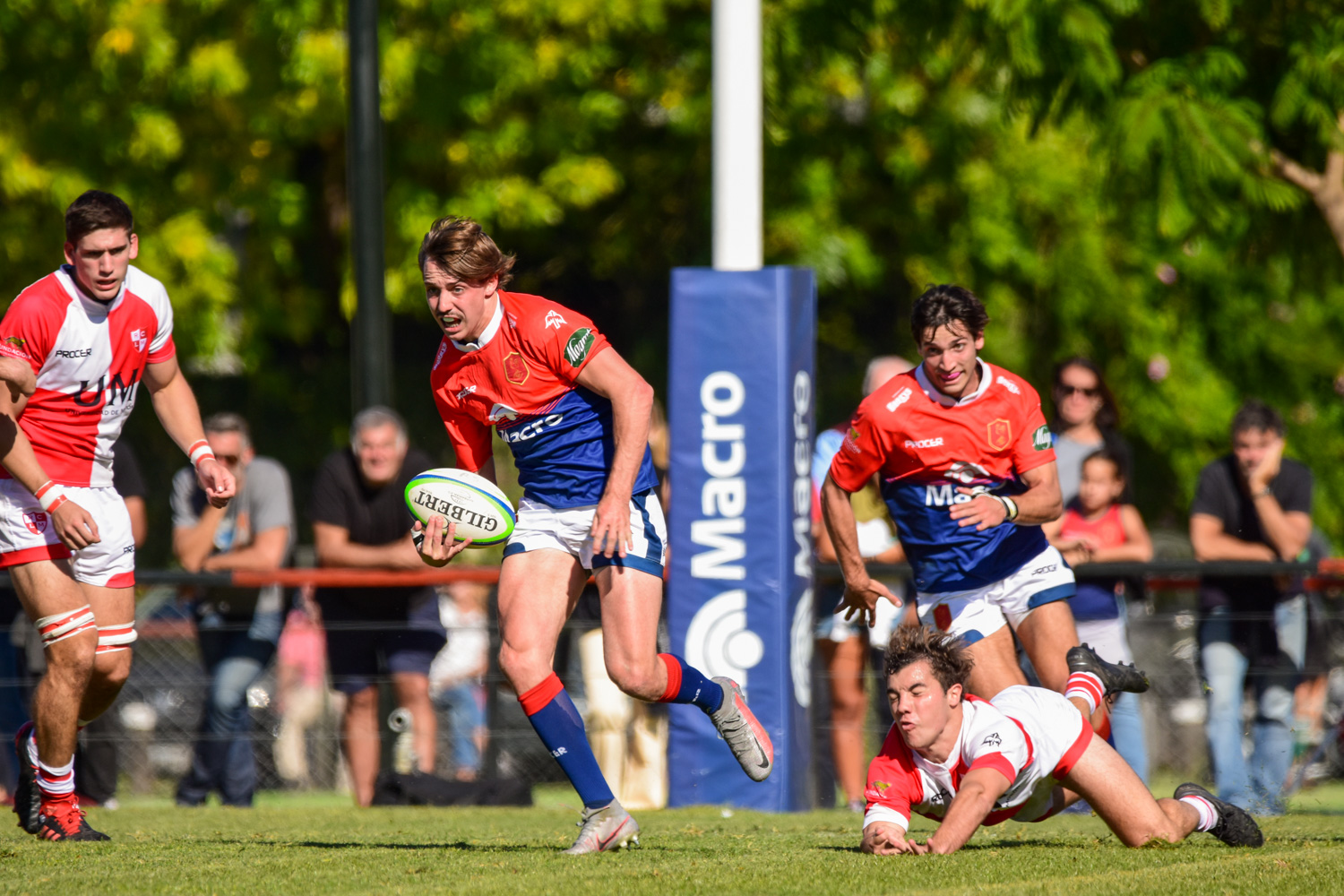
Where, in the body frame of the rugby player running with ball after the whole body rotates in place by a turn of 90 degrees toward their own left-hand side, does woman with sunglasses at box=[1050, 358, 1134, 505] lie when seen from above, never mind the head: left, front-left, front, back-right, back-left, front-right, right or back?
left

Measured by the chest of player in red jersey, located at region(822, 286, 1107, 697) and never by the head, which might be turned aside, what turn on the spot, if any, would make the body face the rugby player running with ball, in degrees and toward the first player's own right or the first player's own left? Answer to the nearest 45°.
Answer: approximately 45° to the first player's own right

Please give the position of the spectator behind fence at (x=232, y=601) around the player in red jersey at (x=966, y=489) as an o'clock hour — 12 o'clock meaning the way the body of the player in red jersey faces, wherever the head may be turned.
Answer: The spectator behind fence is roughly at 4 o'clock from the player in red jersey.

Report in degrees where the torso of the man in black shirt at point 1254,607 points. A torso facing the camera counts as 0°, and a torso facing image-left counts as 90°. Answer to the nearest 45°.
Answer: approximately 0°

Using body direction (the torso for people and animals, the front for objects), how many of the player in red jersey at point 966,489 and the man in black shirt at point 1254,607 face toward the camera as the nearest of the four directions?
2

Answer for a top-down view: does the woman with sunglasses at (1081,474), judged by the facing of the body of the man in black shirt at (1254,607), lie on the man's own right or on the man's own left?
on the man's own right
